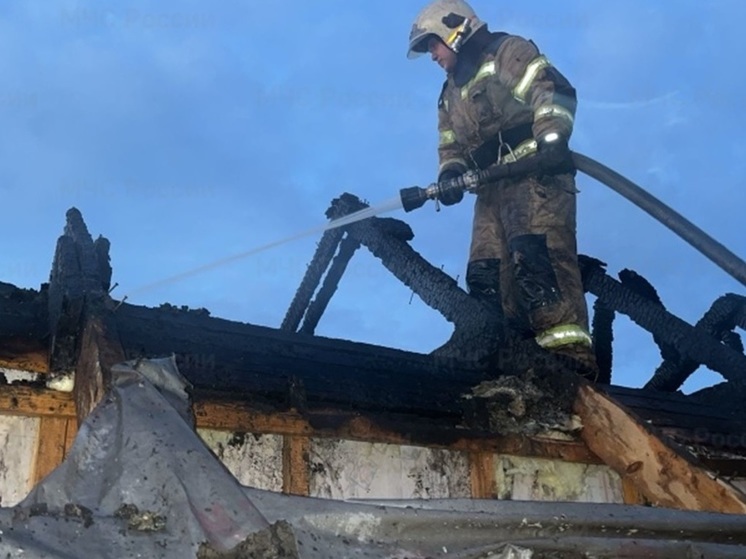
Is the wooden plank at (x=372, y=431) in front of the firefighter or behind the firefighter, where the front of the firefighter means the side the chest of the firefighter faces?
in front

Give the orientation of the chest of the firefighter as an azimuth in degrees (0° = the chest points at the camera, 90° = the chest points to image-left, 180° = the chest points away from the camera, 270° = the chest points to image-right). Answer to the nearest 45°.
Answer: approximately 45°

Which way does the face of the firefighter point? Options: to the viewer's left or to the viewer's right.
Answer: to the viewer's left

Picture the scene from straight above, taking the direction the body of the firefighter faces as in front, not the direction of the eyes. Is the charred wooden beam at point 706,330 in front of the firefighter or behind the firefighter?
behind

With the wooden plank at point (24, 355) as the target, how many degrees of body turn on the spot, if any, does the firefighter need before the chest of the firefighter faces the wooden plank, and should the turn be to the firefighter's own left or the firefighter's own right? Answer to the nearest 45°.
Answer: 0° — they already face it

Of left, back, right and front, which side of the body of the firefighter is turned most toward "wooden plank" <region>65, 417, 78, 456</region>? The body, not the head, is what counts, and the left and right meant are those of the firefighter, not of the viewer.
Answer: front

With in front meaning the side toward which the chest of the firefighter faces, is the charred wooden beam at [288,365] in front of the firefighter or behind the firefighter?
in front

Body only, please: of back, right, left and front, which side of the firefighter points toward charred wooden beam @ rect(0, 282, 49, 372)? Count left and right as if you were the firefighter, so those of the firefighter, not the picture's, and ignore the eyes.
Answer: front

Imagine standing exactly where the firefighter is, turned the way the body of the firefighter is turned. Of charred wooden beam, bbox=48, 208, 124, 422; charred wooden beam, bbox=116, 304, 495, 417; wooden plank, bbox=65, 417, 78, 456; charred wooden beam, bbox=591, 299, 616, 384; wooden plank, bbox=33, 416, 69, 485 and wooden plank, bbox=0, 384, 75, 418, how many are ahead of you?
5

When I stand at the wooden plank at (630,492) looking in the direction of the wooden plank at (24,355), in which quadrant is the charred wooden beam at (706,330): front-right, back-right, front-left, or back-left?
back-right
